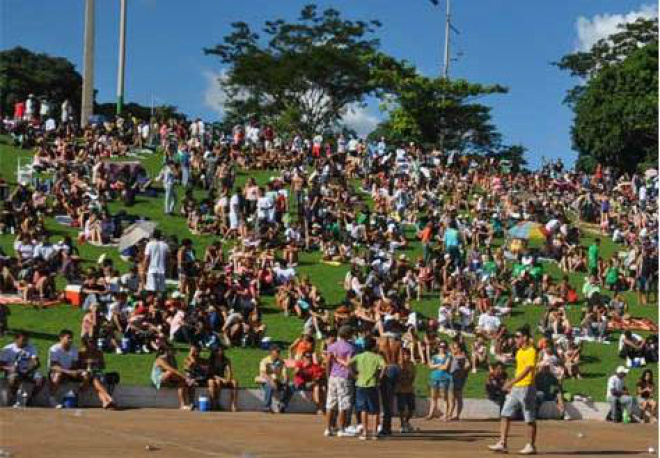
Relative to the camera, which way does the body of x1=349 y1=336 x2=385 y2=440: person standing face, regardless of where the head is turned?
away from the camera

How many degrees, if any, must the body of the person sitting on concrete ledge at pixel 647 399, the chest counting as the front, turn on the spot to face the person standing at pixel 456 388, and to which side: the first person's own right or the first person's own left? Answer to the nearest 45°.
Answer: approximately 45° to the first person's own right

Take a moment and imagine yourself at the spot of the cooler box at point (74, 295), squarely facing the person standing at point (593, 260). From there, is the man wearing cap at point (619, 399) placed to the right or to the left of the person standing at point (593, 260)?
right

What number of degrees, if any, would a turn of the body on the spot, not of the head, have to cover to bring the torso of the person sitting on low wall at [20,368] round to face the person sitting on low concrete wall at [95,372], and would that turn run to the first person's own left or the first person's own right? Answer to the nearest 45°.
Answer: approximately 90° to the first person's own left

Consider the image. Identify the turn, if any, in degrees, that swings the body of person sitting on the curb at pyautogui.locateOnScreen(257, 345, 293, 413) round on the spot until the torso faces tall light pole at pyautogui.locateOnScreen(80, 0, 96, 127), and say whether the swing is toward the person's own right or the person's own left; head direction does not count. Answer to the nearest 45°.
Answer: approximately 180°

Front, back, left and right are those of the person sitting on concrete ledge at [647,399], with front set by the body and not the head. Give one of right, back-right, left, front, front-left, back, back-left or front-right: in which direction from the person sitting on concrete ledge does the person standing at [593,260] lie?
back

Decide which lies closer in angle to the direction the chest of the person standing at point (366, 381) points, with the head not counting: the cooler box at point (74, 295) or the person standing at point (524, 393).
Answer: the cooler box

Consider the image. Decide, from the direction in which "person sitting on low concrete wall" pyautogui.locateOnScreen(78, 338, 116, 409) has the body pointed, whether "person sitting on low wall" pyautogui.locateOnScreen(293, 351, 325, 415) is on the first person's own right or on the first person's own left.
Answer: on the first person's own left
